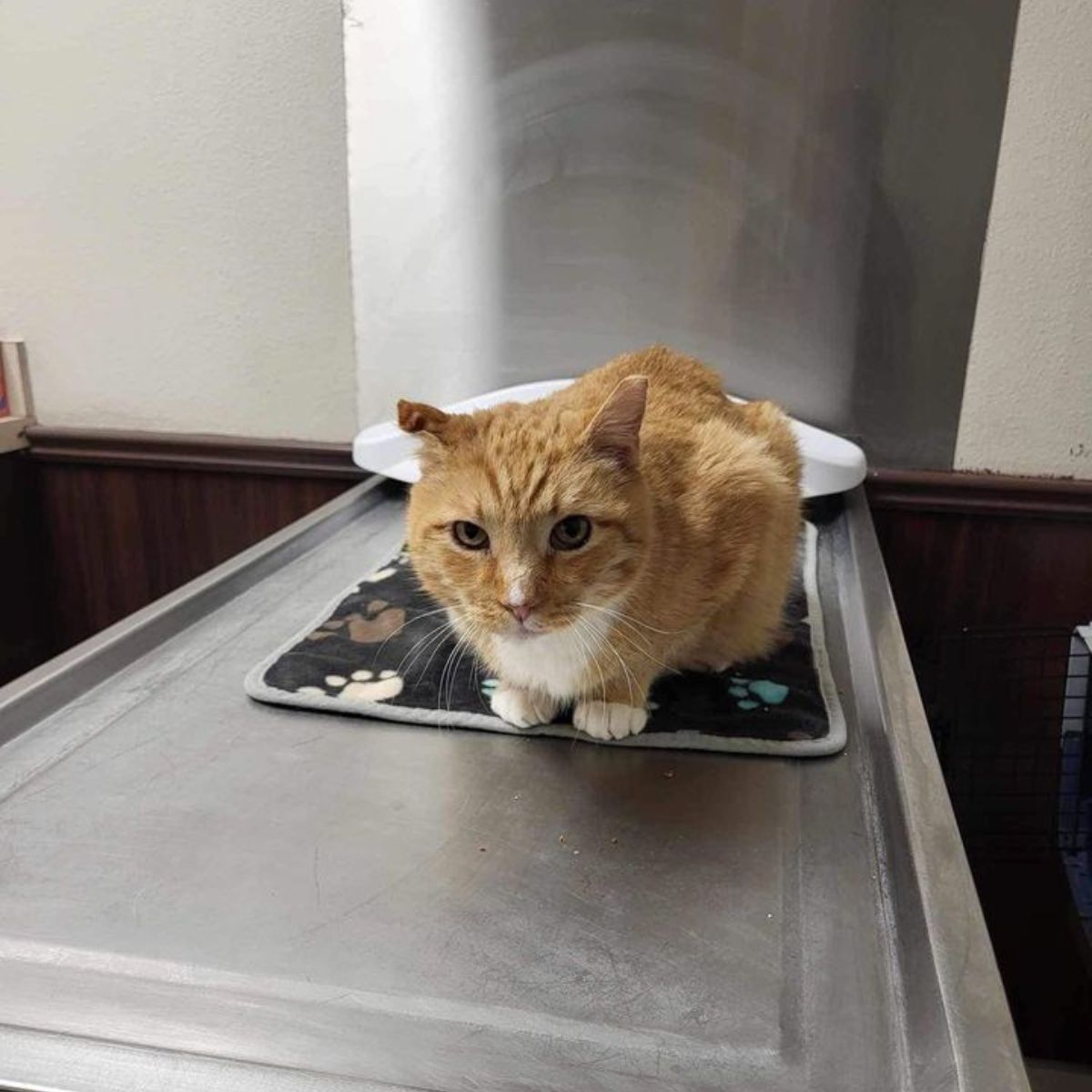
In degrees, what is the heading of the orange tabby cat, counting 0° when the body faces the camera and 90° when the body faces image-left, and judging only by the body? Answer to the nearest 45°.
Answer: approximately 45°
